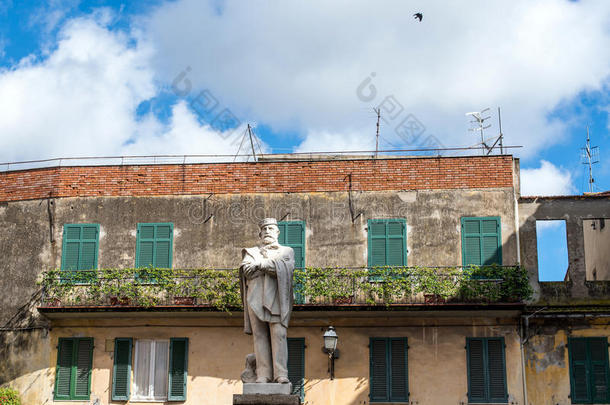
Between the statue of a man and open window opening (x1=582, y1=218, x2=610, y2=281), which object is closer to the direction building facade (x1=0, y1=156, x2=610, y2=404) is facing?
the statue of a man

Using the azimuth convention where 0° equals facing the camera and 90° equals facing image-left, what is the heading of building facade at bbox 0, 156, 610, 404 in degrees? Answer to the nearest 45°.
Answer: approximately 0°

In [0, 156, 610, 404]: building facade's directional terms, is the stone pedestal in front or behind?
in front

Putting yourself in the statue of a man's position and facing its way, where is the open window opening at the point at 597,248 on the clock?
The open window opening is roughly at 7 o'clock from the statue of a man.

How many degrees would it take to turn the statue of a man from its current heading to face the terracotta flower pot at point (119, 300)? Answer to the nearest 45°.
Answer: approximately 180°

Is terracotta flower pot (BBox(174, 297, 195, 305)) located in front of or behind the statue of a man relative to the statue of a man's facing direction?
behind

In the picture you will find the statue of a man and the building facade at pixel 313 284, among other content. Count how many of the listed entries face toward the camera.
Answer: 2

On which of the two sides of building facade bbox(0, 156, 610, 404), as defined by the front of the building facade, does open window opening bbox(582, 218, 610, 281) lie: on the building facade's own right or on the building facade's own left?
on the building facade's own left

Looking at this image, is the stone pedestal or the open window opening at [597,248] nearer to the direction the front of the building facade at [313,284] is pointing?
the stone pedestal

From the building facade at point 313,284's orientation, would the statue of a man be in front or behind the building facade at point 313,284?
in front

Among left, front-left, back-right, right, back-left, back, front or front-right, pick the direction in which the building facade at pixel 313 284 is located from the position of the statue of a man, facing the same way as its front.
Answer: back
